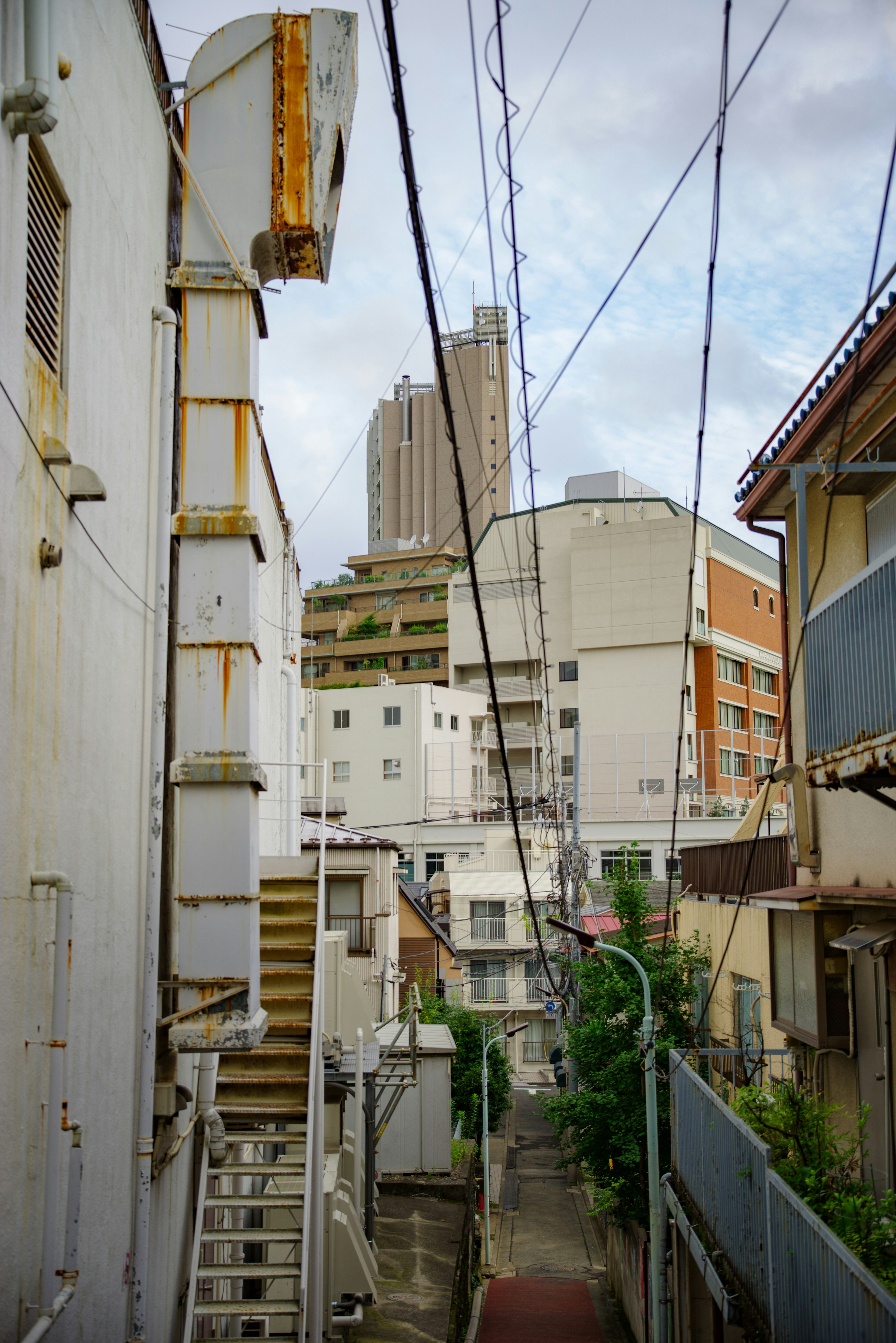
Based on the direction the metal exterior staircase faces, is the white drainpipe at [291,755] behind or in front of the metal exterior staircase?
behind

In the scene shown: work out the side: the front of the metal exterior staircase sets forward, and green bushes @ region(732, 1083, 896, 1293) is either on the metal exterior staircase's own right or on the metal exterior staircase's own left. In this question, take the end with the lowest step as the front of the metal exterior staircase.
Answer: on the metal exterior staircase's own left

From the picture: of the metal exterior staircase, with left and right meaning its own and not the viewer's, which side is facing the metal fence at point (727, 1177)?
left

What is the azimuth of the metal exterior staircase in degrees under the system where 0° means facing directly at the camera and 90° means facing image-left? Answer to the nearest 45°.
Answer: approximately 0°

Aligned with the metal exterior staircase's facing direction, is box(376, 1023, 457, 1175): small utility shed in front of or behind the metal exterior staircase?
behind

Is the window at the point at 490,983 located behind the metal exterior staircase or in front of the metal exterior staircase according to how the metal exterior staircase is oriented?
behind

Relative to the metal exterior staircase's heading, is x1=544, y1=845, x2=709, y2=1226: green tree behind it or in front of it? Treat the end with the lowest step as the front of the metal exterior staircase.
behind

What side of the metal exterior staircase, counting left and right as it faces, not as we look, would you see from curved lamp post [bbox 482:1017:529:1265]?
back

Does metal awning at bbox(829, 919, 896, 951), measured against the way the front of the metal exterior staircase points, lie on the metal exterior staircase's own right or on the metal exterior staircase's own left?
on the metal exterior staircase's own left
